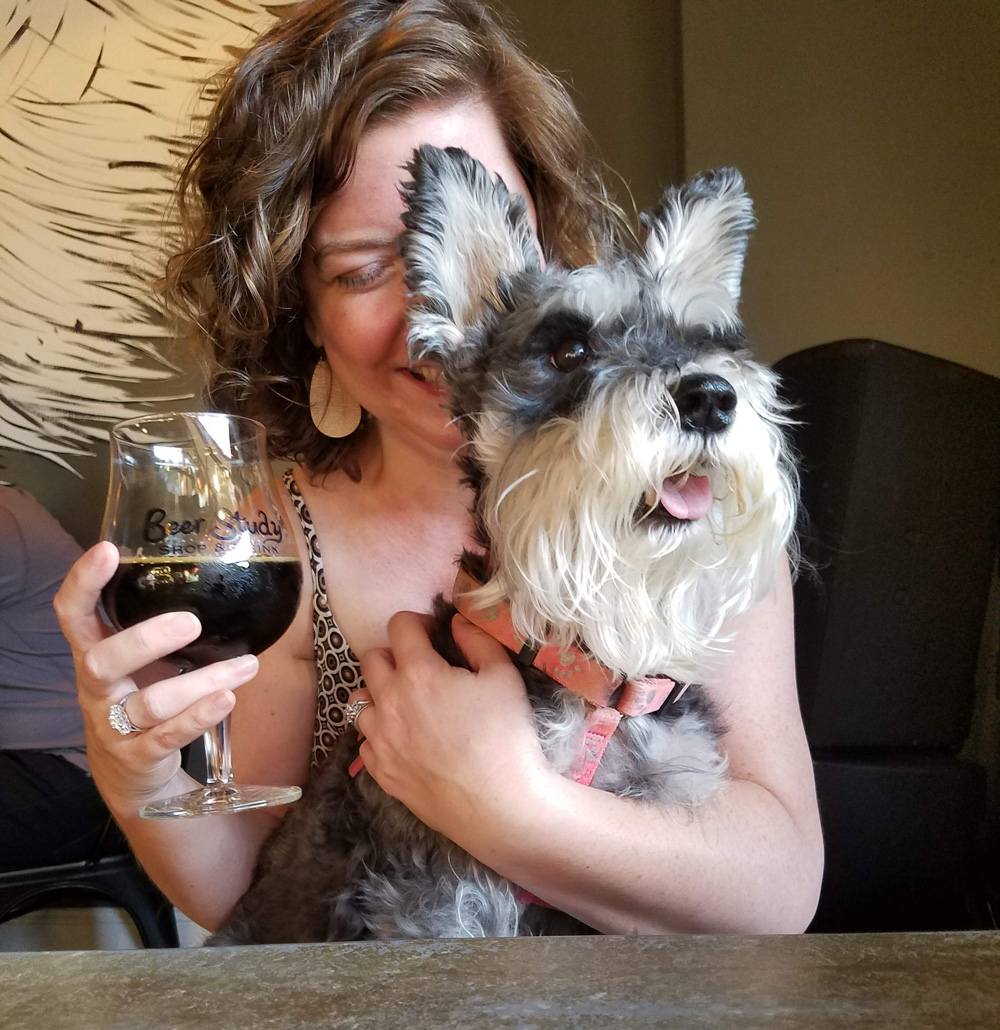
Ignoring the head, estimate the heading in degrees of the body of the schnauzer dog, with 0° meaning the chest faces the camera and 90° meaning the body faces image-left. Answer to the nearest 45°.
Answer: approximately 315°

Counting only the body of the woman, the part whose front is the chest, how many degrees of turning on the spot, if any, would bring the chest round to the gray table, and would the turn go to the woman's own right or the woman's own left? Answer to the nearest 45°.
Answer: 0° — they already face it

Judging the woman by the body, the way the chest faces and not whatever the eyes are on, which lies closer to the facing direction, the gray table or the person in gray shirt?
the gray table

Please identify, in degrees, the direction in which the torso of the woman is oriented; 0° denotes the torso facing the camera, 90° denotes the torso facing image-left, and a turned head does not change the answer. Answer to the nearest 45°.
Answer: approximately 0°

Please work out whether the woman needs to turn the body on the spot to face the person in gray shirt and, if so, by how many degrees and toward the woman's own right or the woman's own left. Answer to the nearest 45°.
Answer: approximately 135° to the woman's own right

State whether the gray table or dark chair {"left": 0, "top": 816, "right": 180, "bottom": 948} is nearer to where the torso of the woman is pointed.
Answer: the gray table

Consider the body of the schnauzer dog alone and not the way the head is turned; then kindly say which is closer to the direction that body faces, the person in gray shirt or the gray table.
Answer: the gray table

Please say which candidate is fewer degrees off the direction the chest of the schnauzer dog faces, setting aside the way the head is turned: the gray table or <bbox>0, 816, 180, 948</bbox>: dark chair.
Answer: the gray table
